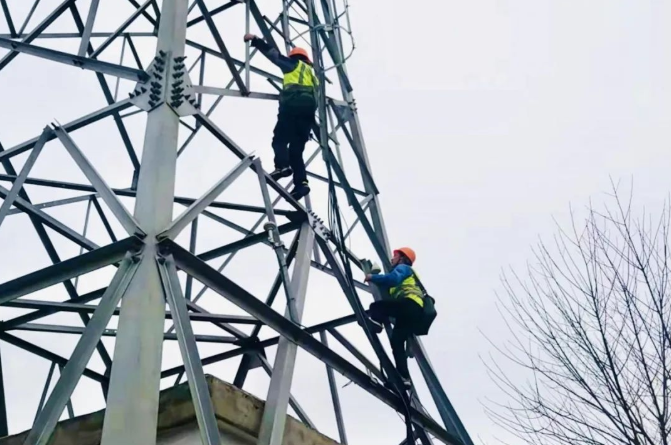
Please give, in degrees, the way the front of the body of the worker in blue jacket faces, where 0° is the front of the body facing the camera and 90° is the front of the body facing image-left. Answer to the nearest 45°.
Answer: approximately 90°

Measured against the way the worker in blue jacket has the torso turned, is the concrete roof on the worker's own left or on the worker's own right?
on the worker's own left
